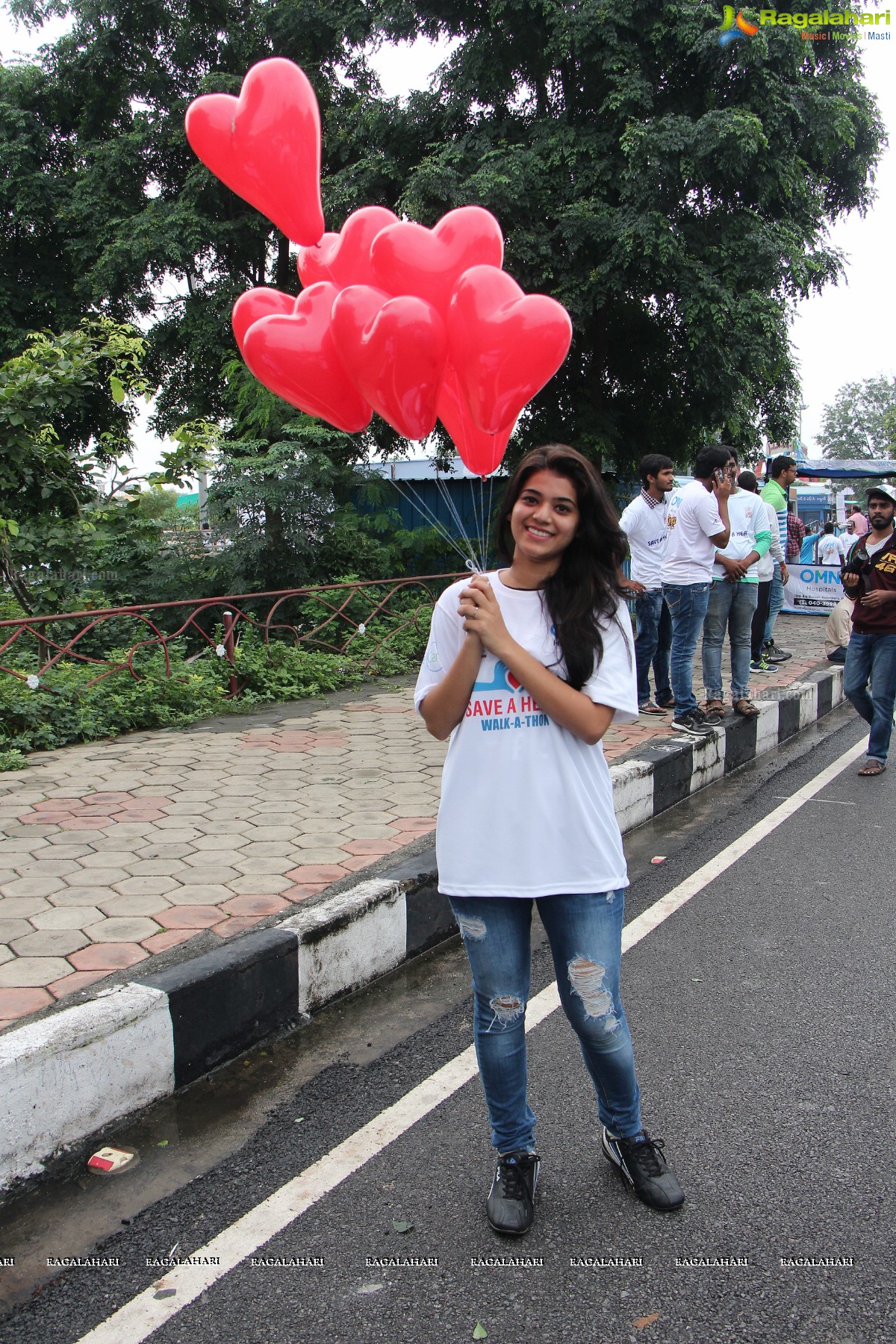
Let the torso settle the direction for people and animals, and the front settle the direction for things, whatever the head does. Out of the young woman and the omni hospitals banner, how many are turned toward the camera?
2

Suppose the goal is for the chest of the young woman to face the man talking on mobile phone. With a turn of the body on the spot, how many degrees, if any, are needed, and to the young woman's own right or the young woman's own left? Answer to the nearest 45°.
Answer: approximately 180°

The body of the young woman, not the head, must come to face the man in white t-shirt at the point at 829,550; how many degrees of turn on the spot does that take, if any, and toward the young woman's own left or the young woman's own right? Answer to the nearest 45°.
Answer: approximately 180°

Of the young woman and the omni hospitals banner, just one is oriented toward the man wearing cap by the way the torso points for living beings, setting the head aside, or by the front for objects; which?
the omni hospitals banner

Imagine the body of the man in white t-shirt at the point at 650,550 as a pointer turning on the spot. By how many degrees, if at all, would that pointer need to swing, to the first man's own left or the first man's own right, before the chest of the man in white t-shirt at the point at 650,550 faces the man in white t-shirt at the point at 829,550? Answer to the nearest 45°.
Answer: approximately 135° to the first man's own left

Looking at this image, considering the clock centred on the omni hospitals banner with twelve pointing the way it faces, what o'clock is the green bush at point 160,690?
The green bush is roughly at 1 o'clock from the omni hospitals banner.

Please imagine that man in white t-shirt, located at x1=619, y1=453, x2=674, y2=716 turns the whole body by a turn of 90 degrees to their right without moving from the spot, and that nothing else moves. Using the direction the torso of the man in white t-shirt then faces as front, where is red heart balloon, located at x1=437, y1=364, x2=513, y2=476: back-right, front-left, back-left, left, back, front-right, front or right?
front-left

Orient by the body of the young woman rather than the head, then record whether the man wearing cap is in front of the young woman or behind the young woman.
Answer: behind

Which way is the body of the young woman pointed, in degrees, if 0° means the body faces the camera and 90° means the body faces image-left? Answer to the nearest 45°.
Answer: approximately 0°

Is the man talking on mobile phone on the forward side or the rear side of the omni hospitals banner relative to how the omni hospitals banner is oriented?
on the forward side

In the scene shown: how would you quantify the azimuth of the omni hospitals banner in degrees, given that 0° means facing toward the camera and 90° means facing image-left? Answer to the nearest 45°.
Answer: approximately 0°

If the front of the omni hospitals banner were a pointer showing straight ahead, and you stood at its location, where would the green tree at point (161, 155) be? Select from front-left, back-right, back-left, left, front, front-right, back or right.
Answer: right

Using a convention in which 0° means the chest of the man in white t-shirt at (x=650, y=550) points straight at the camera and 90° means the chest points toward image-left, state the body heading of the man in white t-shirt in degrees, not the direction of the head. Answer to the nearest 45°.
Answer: approximately 315°

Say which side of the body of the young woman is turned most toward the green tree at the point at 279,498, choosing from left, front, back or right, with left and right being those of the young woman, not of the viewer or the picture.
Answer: back
